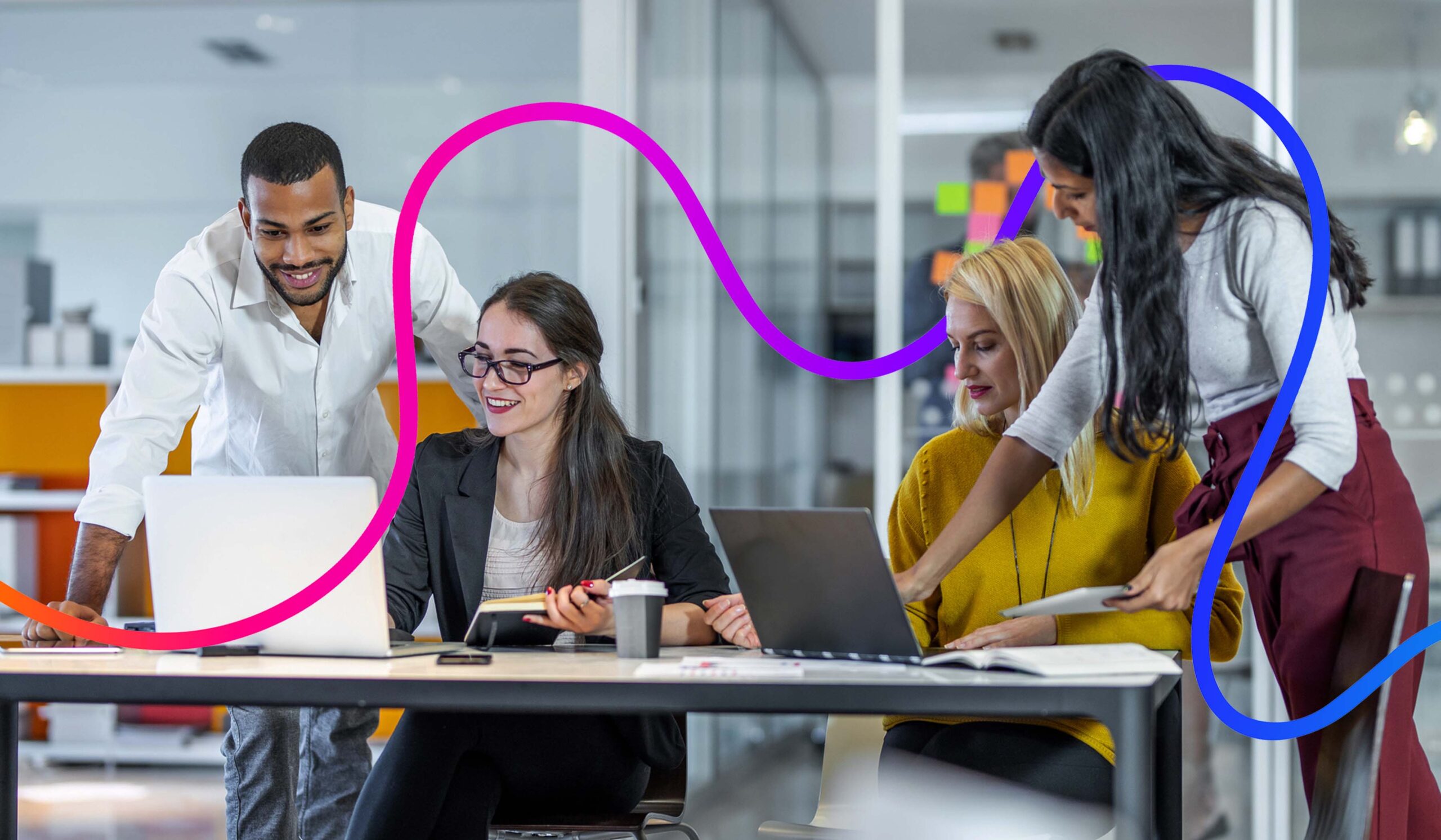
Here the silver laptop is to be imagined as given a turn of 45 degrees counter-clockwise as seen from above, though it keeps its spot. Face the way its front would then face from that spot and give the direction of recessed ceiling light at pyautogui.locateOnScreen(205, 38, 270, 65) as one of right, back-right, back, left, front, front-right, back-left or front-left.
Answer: front

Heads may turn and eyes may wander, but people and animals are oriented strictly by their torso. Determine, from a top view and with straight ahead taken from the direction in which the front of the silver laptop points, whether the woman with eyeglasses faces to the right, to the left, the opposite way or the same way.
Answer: the opposite way

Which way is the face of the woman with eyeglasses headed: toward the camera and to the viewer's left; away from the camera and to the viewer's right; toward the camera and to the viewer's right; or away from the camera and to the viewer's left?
toward the camera and to the viewer's left

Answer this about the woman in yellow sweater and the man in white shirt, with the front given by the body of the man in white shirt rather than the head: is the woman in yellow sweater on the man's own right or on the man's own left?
on the man's own left

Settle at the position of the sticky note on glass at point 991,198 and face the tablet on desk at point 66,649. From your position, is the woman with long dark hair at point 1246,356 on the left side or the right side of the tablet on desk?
left

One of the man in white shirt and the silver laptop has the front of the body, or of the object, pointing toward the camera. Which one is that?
the man in white shirt

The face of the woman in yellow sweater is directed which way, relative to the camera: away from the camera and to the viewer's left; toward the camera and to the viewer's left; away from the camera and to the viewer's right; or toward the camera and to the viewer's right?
toward the camera and to the viewer's left

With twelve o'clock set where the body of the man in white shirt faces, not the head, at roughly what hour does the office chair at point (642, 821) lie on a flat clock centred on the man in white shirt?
The office chair is roughly at 11 o'clock from the man in white shirt.

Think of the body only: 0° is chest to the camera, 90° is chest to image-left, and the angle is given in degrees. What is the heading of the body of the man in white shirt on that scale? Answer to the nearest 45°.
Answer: approximately 0°

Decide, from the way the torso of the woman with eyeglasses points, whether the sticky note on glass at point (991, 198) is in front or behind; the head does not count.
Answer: behind

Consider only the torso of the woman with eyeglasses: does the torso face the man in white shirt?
no

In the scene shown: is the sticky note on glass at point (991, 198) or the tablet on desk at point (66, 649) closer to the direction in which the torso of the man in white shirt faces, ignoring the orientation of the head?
the tablet on desk

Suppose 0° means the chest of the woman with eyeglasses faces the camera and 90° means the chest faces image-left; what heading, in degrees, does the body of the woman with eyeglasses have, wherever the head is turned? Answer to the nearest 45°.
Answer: approximately 45°

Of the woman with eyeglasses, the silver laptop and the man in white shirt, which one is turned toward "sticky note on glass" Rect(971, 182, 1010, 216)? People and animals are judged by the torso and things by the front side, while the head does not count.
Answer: the silver laptop

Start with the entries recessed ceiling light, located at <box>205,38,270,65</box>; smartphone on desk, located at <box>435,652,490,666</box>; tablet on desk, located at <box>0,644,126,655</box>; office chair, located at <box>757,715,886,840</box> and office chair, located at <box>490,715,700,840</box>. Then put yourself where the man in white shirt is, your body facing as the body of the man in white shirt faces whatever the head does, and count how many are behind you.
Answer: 1

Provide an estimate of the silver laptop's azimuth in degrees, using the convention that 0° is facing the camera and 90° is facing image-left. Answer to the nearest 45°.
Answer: approximately 225°

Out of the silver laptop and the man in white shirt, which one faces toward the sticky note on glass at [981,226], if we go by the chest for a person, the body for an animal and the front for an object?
the silver laptop

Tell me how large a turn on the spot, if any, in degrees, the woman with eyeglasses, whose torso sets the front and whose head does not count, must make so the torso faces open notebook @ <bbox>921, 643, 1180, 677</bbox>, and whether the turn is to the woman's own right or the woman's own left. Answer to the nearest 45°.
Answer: approximately 90° to the woman's own left

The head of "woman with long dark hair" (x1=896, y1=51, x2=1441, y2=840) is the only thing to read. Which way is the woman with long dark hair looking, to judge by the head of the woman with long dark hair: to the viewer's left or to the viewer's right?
to the viewer's left
